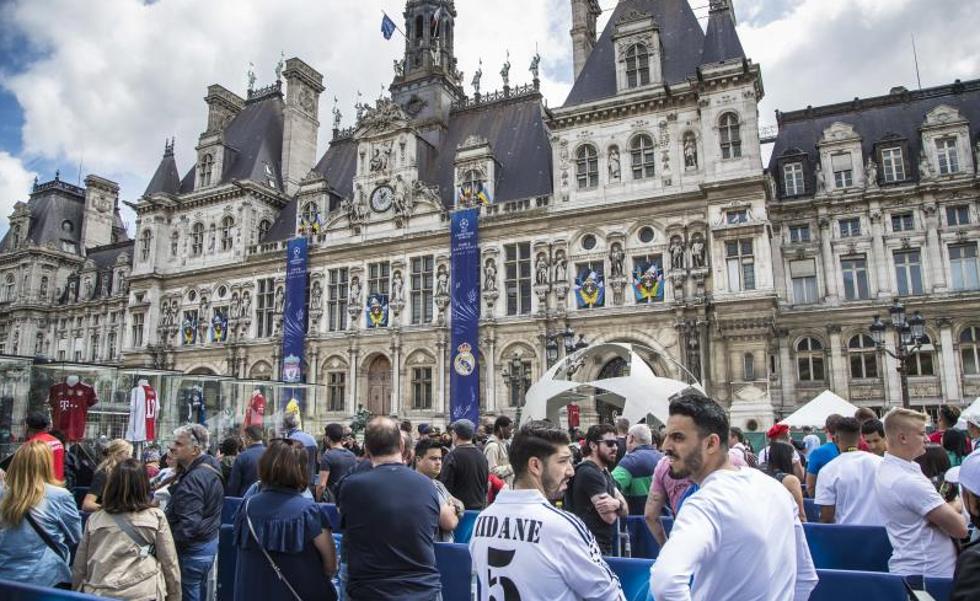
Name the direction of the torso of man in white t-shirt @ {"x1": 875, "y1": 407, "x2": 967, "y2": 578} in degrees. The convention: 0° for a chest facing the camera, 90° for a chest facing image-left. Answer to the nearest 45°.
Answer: approximately 270°

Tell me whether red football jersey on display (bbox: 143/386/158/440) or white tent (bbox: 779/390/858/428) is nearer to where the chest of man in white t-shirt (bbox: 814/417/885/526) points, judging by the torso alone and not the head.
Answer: the white tent

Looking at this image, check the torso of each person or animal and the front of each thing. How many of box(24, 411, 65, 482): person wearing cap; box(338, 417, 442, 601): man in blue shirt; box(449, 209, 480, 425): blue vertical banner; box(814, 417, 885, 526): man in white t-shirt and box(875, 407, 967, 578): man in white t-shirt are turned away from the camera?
3

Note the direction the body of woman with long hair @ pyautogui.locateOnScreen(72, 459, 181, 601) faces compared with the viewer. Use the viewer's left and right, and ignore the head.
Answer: facing away from the viewer

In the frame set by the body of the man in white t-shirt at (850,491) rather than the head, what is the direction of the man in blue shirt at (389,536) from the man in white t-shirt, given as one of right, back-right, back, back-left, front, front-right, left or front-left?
back-left

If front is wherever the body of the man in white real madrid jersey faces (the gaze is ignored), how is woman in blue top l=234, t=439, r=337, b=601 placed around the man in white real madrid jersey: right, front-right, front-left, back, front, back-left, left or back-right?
left

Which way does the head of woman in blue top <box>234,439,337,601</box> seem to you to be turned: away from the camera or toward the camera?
away from the camera

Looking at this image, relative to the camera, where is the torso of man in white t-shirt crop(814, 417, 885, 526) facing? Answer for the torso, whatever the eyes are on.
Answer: away from the camera

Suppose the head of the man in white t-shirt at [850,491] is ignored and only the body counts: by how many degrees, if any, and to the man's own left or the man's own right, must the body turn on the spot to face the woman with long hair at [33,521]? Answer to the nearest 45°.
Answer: approximately 135° to the man's own left

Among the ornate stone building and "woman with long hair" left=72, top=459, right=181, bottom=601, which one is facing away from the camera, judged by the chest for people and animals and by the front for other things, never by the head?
the woman with long hair

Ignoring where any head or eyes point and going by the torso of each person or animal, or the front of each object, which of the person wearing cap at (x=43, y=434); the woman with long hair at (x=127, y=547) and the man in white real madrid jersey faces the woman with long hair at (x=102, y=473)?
the woman with long hair at (x=127, y=547)
